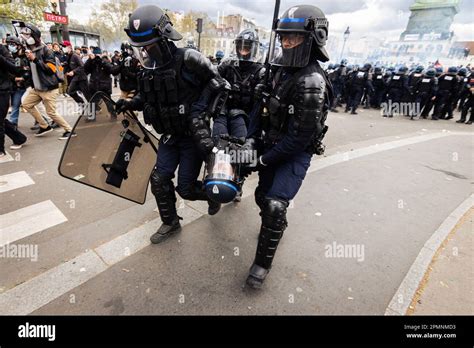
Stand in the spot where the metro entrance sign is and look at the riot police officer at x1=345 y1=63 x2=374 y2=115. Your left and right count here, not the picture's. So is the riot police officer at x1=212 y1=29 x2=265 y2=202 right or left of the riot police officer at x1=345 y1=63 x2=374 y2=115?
right

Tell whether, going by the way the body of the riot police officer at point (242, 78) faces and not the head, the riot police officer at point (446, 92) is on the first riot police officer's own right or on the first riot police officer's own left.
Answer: on the first riot police officer's own left

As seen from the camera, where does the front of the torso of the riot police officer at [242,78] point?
toward the camera

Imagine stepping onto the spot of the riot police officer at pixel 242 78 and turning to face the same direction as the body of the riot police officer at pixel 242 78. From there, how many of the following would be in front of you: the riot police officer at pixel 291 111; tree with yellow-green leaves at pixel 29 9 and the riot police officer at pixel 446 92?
1

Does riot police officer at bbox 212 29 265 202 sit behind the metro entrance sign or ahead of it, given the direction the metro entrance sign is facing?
ahead

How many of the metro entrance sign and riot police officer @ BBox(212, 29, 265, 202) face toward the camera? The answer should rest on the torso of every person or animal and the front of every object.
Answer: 2

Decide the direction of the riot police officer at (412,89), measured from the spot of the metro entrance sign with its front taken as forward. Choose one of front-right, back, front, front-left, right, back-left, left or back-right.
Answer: front-left

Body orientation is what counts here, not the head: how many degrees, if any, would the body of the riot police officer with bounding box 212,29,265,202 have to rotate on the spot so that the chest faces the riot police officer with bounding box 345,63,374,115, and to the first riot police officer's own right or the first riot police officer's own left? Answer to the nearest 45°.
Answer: approximately 135° to the first riot police officer's own left

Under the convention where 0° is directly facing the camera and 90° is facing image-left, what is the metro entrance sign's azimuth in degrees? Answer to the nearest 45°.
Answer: approximately 0°

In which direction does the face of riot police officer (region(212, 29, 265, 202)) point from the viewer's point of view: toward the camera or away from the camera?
toward the camera

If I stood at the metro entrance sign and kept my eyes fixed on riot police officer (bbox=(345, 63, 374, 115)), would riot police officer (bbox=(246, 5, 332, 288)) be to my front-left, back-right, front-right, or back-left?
front-right

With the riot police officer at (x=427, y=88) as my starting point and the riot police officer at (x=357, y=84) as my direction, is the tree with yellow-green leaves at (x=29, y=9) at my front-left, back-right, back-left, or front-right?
front-right

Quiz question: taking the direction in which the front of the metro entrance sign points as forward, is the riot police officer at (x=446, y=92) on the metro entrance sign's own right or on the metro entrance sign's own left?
on the metro entrance sign's own left

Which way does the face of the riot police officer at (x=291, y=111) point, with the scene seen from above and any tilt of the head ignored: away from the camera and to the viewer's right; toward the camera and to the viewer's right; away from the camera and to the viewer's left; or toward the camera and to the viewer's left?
toward the camera and to the viewer's left

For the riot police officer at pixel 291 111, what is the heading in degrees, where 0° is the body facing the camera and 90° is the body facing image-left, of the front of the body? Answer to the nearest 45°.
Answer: approximately 45°
